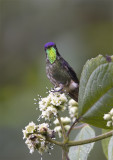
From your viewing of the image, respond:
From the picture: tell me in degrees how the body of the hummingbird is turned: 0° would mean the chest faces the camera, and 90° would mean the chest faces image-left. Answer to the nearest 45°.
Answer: approximately 45°
